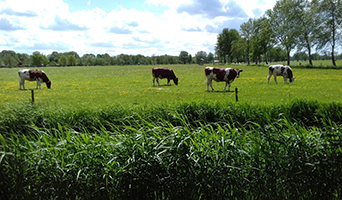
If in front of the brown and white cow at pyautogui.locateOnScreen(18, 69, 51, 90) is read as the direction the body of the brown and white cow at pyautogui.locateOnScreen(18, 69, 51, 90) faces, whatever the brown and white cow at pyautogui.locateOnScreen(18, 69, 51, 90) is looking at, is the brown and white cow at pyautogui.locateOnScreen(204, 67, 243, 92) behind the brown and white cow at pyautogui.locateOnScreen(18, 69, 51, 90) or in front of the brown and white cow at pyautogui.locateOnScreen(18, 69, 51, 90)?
in front

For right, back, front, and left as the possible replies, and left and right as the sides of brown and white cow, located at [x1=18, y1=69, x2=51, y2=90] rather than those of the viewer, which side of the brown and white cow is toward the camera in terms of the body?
right

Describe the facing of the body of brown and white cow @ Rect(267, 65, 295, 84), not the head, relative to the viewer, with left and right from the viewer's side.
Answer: facing to the right of the viewer

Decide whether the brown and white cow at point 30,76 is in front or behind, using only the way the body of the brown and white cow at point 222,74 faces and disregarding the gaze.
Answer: behind

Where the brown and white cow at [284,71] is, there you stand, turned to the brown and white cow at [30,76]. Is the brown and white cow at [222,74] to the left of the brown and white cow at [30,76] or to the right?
left

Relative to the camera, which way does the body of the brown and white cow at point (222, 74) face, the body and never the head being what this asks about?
to the viewer's right

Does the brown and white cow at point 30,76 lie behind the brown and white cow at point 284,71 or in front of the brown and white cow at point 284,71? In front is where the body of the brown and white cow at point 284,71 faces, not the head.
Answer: behind
